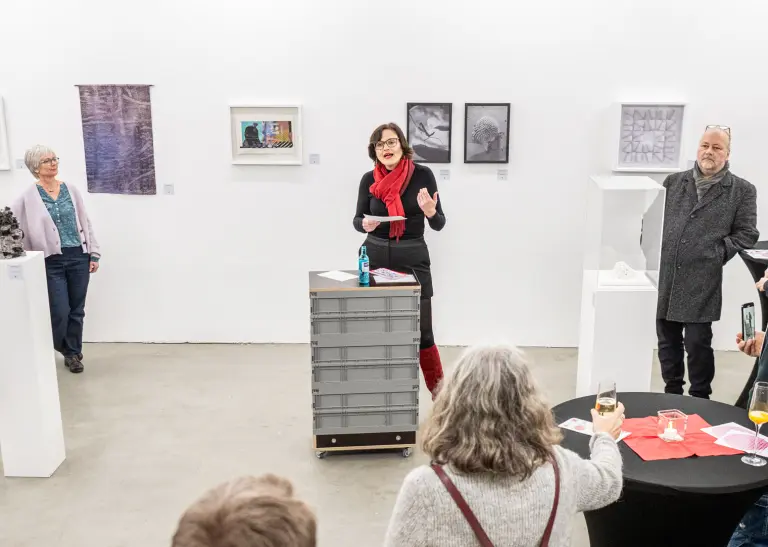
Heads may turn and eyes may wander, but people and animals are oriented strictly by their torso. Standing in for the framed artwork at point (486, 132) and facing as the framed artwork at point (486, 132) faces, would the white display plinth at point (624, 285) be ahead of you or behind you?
ahead

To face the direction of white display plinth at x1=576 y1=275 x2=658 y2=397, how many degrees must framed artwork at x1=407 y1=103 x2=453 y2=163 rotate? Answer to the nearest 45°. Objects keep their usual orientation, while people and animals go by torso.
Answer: approximately 45° to its left

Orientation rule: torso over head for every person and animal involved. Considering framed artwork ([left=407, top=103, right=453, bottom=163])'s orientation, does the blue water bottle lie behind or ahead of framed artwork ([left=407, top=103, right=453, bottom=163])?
ahead

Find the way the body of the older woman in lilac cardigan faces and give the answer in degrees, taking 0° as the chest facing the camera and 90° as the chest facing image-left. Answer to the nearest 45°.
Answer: approximately 315°

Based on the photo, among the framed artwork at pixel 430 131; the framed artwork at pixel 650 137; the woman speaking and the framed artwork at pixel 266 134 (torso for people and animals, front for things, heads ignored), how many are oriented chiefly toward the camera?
4

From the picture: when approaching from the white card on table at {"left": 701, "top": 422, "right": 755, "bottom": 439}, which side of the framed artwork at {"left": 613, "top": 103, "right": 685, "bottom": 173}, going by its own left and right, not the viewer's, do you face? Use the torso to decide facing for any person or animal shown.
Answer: front

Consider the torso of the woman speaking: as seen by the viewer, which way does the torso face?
toward the camera

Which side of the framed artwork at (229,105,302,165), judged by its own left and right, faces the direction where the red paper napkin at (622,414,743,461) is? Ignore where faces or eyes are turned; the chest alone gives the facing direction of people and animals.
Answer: front

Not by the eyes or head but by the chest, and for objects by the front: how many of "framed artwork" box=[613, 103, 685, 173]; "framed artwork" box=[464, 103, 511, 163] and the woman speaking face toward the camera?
3

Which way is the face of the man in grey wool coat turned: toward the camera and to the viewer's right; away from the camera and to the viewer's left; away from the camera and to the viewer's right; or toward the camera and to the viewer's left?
toward the camera and to the viewer's left

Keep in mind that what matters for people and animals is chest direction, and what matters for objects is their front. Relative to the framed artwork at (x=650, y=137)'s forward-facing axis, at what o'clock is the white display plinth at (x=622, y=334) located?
The white display plinth is roughly at 12 o'clock from the framed artwork.

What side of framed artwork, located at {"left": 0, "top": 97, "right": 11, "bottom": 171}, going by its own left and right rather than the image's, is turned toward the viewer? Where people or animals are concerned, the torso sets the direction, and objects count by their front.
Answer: front

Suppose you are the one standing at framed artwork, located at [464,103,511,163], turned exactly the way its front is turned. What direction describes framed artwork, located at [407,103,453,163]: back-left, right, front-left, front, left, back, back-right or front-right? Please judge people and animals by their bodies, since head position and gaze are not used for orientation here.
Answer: right

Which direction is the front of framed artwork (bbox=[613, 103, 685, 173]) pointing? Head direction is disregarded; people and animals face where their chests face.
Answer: toward the camera

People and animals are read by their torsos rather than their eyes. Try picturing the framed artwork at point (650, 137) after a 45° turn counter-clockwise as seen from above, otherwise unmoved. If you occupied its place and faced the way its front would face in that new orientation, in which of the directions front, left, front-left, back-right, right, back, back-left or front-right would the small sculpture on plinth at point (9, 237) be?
right
